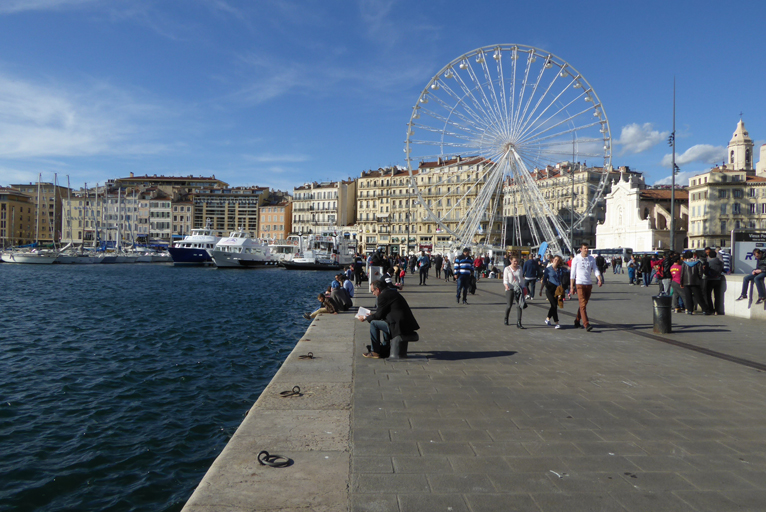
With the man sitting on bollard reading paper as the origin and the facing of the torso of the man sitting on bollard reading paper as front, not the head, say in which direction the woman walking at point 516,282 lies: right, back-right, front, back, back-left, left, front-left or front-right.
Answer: back-right

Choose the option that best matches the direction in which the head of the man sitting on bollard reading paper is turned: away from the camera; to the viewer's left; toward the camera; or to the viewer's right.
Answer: to the viewer's left

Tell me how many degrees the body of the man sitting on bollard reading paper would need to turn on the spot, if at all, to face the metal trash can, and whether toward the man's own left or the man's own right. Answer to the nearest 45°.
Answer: approximately 135° to the man's own right

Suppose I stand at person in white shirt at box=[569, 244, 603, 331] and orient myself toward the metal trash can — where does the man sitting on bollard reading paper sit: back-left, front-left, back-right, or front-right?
back-right

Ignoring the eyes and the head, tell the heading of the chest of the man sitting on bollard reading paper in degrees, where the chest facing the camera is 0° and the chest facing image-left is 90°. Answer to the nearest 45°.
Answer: approximately 90°
